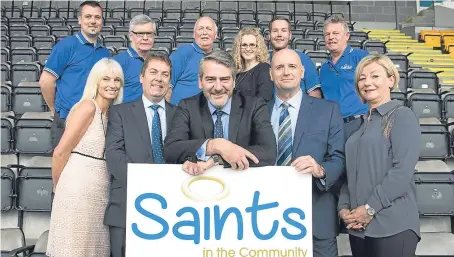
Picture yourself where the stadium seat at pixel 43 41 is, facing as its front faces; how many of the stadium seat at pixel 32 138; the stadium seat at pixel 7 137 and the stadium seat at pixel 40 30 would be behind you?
1

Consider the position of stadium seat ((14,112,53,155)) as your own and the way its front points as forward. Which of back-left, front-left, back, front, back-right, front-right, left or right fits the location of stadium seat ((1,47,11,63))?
back

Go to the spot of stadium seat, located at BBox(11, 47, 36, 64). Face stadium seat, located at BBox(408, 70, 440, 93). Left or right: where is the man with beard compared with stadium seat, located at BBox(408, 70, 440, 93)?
right

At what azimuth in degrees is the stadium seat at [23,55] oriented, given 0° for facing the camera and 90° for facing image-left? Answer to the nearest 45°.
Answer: approximately 0°

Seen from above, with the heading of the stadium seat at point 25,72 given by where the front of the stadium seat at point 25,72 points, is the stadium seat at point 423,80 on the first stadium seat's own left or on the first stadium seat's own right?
on the first stadium seat's own left

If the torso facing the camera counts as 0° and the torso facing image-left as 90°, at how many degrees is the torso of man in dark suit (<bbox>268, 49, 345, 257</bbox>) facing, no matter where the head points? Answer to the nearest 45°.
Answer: approximately 45°

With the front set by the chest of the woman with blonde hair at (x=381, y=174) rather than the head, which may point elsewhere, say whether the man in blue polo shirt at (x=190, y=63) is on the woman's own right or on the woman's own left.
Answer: on the woman's own right

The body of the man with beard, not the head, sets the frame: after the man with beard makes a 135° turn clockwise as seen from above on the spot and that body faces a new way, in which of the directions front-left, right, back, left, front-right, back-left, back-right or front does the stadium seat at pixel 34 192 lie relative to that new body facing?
front

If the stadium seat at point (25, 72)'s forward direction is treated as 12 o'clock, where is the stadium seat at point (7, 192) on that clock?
the stadium seat at point (7, 192) is roughly at 12 o'clock from the stadium seat at point (25, 72).
